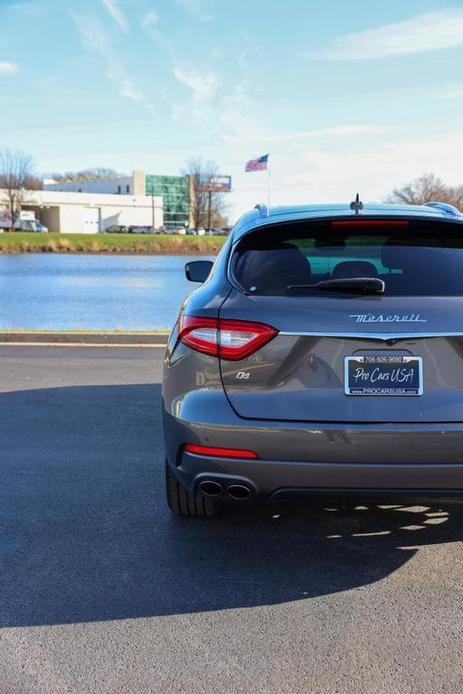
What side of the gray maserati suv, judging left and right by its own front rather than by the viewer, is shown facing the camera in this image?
back

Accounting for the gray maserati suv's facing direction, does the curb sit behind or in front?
in front
